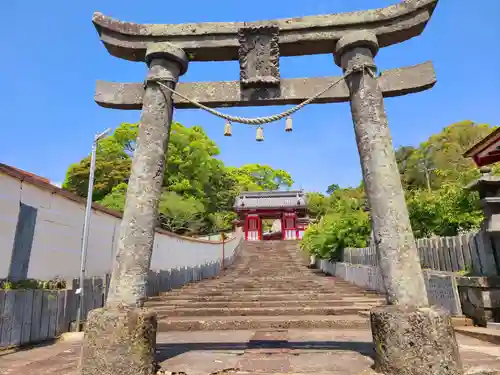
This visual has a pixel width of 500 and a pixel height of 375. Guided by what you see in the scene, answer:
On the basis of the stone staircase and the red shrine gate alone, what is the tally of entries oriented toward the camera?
2

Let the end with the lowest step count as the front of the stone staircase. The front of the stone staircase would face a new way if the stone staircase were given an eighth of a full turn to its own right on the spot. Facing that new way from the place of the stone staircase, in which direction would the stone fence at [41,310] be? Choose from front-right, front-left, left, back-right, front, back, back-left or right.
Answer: front

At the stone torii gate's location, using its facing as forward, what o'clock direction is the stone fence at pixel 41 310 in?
The stone fence is roughly at 4 o'clock from the stone torii gate.

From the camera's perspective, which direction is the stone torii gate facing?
toward the camera

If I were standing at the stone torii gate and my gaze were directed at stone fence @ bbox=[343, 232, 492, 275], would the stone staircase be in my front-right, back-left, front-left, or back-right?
front-left

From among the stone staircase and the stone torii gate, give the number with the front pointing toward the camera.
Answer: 2

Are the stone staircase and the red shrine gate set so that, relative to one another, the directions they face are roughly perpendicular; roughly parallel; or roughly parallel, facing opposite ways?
roughly parallel

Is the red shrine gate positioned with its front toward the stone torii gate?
yes

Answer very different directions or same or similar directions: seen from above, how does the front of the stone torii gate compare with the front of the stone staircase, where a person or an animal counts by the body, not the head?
same or similar directions

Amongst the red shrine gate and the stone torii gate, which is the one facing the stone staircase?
the red shrine gate

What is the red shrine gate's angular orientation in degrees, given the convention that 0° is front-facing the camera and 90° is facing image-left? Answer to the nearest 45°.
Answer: approximately 0°

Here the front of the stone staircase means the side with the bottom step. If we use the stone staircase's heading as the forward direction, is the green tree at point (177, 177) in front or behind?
behind

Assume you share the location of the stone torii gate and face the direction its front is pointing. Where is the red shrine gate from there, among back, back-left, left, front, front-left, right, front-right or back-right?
back

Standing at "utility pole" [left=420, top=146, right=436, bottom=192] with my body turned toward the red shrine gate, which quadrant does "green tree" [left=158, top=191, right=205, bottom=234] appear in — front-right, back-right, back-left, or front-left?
front-left

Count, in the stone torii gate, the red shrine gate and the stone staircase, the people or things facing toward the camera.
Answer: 3

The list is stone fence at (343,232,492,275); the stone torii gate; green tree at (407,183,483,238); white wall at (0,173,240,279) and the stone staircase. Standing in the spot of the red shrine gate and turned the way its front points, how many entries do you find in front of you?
5

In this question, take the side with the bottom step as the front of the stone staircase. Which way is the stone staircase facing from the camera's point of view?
toward the camera

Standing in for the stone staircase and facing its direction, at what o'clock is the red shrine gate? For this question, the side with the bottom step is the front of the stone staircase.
The red shrine gate is roughly at 6 o'clock from the stone staircase.
